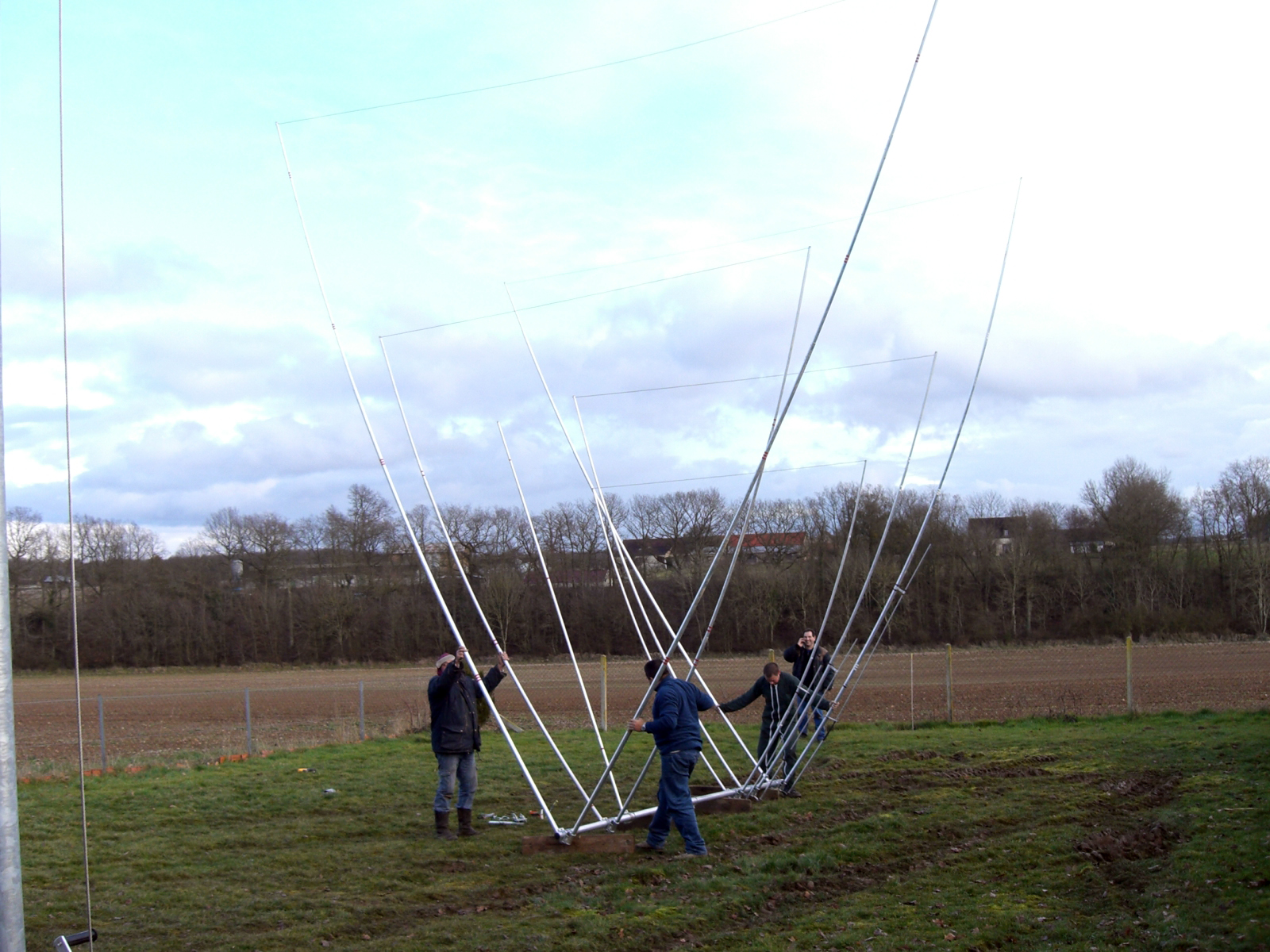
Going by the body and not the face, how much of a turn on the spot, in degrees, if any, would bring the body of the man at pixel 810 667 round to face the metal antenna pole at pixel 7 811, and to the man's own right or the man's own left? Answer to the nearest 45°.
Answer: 0° — they already face it

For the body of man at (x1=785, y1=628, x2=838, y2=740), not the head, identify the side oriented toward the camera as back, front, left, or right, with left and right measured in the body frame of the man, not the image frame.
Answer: front

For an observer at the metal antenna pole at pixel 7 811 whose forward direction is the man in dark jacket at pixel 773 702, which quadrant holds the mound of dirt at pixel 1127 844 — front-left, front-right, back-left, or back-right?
front-right

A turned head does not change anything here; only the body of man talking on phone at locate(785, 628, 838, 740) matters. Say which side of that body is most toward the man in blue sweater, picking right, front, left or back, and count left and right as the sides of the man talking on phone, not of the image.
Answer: front

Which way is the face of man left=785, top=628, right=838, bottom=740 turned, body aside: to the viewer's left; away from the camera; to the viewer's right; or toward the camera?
toward the camera

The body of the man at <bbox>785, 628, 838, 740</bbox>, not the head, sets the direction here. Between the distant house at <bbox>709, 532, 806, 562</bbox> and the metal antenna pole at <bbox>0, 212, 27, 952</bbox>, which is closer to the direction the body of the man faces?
the metal antenna pole
